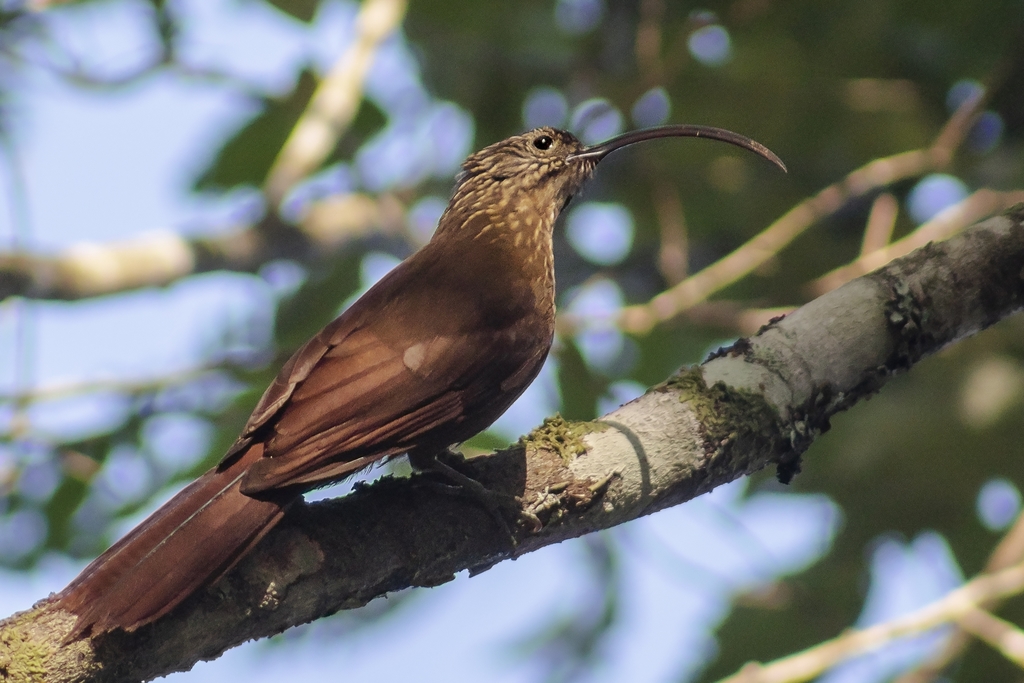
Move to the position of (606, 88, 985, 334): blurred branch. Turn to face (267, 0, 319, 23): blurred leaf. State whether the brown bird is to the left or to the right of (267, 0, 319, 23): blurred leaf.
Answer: left

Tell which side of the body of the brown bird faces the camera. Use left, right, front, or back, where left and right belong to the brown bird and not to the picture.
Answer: right

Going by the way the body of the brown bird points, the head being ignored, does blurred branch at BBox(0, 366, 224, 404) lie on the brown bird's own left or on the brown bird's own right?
on the brown bird's own left

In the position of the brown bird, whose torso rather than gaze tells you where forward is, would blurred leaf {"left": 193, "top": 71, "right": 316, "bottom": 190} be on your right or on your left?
on your left

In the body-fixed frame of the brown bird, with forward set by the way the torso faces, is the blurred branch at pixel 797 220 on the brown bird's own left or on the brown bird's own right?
on the brown bird's own left
